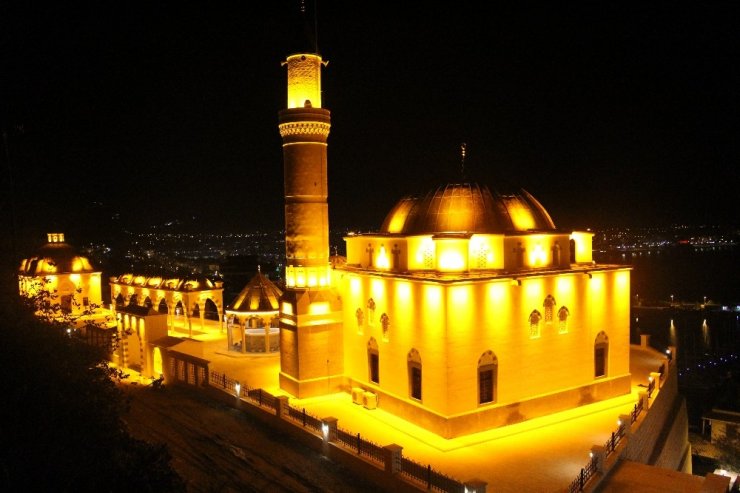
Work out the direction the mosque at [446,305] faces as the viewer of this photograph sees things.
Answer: facing away from the viewer and to the left of the viewer

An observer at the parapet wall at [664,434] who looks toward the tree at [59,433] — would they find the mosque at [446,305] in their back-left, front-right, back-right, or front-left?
front-right

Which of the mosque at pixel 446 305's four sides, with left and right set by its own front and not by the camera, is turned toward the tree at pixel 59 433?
left

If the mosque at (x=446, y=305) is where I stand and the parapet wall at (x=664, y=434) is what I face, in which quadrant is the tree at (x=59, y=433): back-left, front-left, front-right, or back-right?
back-right

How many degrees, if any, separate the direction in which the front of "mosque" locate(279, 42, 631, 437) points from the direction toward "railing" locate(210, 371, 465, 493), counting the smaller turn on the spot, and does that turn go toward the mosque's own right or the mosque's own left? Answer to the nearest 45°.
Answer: approximately 90° to the mosque's own left
